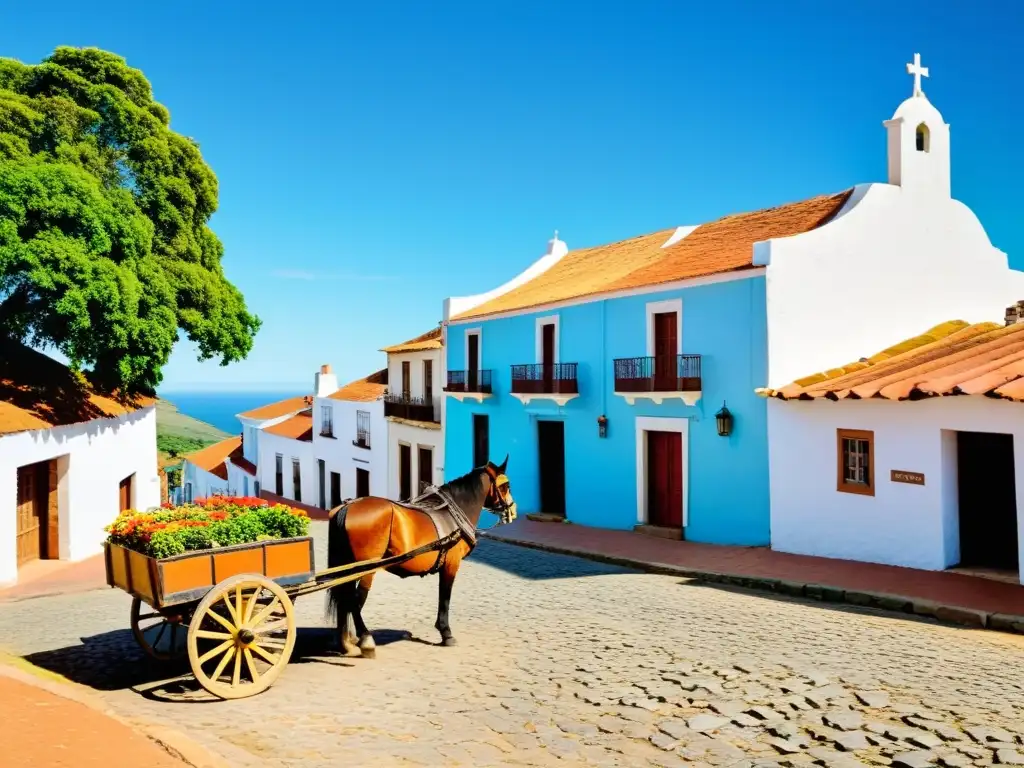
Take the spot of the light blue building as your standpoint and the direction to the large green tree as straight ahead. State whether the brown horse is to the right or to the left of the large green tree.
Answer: left

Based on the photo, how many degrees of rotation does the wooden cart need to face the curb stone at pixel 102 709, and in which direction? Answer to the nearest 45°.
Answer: approximately 180°

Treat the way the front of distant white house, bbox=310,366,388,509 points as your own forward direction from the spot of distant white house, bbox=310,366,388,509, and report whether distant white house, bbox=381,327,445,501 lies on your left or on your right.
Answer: on your left

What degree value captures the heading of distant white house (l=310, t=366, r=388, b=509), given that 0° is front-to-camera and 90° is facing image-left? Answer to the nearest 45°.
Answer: approximately 45°

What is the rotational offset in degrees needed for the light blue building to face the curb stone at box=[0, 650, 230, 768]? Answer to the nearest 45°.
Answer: approximately 45° to its left

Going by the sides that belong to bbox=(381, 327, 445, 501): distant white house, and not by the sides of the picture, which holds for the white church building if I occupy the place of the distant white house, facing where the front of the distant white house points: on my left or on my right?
on my left

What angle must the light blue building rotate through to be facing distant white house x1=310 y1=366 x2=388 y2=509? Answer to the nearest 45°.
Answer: approximately 90° to its right

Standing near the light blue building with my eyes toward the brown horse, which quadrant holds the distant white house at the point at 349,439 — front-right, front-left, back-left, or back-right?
back-right

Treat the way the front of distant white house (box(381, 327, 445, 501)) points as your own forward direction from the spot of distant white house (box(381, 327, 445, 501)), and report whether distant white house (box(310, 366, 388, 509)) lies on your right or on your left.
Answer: on your right

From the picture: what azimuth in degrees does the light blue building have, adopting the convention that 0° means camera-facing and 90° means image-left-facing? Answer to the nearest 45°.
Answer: approximately 45°
